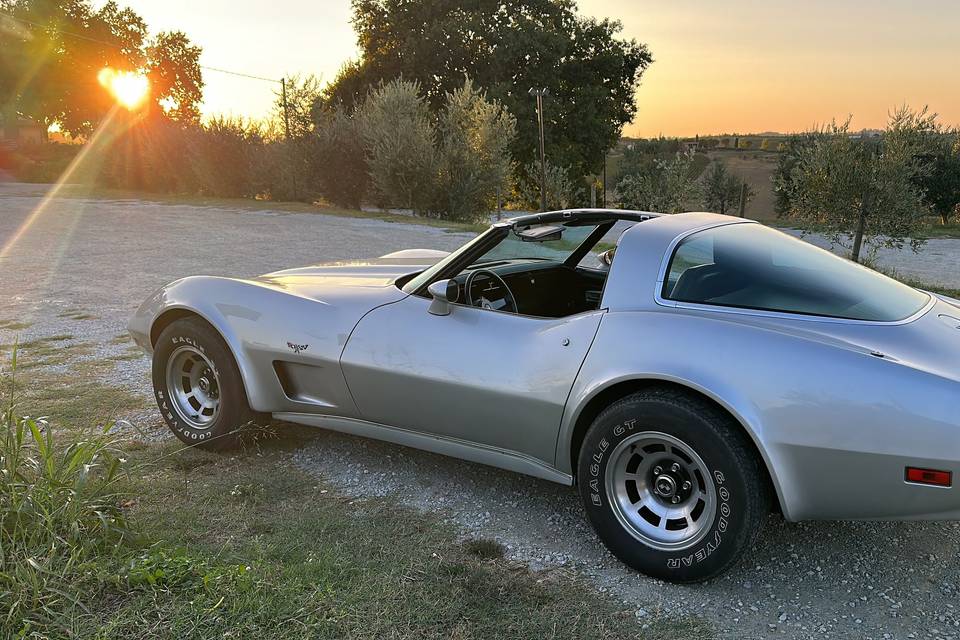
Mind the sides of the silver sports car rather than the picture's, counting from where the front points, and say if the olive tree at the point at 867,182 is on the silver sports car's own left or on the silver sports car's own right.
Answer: on the silver sports car's own right

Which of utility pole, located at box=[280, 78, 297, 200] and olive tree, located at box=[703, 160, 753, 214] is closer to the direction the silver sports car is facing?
the utility pole

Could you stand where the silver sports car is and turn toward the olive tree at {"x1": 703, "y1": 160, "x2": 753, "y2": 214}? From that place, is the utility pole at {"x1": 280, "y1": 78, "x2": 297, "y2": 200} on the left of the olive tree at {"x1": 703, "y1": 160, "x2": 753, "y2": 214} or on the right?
left

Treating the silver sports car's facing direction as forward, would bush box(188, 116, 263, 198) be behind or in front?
in front

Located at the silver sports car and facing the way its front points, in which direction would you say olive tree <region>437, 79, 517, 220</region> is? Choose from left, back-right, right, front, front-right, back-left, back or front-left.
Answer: front-right

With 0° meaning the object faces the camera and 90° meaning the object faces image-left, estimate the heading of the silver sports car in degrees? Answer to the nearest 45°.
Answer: approximately 135°

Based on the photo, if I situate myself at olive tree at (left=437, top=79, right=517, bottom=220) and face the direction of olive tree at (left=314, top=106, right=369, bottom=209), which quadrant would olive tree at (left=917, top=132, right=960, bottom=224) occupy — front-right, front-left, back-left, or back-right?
back-right

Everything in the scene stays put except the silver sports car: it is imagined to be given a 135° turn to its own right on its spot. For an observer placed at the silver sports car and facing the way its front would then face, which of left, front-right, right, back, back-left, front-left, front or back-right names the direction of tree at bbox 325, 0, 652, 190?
left

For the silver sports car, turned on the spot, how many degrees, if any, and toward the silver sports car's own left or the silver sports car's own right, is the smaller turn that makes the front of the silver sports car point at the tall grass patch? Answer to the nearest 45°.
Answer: approximately 45° to the silver sports car's own left

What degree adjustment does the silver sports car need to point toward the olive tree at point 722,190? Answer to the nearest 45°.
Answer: approximately 45° to its right

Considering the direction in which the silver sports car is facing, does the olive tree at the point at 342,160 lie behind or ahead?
ahead
